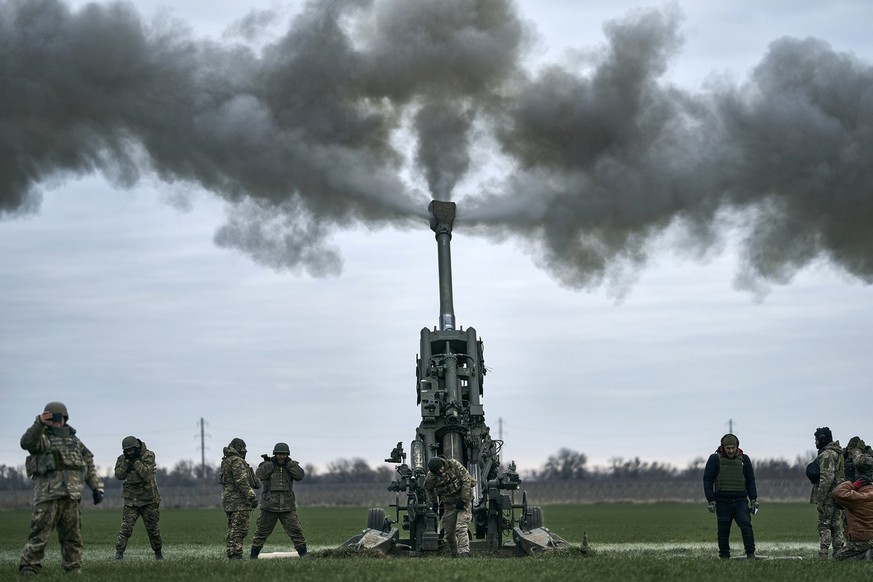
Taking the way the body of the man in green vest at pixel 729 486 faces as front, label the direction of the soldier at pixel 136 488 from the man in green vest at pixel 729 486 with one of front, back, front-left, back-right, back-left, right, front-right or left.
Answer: right

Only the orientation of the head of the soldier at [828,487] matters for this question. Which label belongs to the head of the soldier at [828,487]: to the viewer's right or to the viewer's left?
to the viewer's left

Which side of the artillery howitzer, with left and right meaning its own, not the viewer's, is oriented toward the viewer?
back

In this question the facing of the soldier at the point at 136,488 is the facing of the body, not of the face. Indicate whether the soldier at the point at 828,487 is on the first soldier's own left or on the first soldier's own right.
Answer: on the first soldier's own left

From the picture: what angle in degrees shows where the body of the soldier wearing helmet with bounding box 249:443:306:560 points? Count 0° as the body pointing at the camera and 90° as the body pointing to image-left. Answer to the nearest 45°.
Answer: approximately 0°

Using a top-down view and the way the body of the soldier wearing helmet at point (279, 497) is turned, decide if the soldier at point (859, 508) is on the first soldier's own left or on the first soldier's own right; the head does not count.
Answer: on the first soldier's own left

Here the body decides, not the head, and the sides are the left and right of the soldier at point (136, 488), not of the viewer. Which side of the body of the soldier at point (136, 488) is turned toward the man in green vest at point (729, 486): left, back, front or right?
left

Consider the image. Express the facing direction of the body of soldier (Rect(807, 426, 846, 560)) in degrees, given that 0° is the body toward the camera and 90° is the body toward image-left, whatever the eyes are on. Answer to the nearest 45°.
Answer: approximately 90°

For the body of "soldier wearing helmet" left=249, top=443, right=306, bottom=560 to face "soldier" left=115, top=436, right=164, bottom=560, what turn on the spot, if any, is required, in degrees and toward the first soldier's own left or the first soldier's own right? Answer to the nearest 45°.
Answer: approximately 90° to the first soldier's own right
